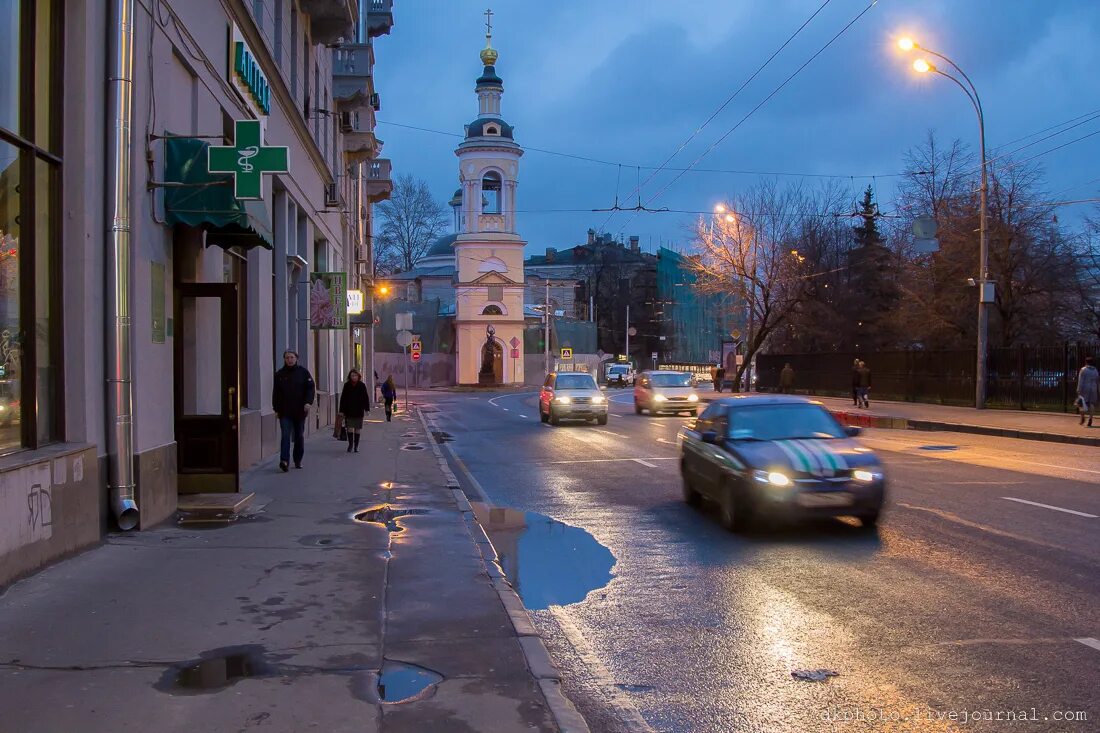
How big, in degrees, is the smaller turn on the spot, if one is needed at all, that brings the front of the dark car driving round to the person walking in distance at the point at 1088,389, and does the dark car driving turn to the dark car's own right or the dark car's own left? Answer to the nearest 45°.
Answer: approximately 90° to the dark car's own left

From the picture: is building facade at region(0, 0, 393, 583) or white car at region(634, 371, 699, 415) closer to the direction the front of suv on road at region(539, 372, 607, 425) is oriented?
the building facade

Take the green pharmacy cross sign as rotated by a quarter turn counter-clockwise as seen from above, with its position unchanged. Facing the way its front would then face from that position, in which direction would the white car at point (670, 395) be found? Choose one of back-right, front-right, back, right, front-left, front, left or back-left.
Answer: front-left

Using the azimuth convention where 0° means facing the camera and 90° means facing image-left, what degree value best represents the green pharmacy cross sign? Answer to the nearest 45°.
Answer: approximately 0°

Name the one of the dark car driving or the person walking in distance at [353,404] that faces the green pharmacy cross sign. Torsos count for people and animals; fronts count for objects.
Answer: the person walking in distance

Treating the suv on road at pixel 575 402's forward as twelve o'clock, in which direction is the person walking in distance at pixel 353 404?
The person walking in distance is roughly at 1 o'clock from the suv on road.

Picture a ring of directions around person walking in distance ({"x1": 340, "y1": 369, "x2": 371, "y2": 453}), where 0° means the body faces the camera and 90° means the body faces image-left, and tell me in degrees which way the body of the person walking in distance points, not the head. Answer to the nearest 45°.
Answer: approximately 0°

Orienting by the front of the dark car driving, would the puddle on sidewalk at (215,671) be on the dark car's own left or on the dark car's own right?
on the dark car's own right

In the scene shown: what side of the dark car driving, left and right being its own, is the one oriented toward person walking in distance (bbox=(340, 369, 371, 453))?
back

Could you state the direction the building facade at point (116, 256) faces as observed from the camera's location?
facing to the right of the viewer
